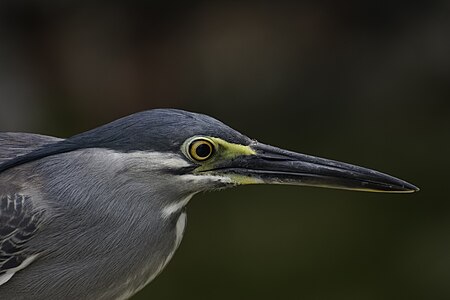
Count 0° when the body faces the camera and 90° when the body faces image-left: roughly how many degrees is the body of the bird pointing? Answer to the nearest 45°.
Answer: approximately 270°
